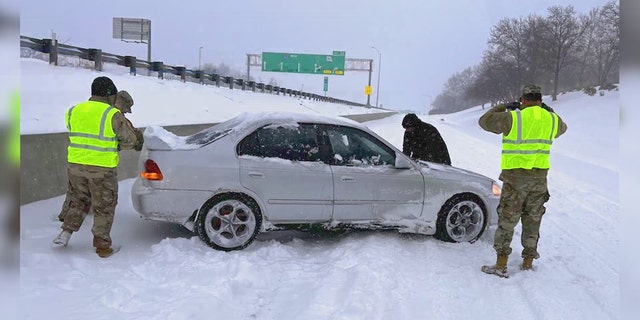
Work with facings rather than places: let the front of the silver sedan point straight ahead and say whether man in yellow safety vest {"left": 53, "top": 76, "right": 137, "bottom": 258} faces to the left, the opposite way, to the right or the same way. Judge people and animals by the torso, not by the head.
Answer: to the left

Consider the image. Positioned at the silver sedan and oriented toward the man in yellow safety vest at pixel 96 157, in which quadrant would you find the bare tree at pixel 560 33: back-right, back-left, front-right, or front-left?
back-right

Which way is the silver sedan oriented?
to the viewer's right

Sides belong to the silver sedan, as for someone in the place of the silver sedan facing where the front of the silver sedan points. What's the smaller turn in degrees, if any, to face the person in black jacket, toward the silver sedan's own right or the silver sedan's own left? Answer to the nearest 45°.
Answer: approximately 45° to the silver sedan's own left

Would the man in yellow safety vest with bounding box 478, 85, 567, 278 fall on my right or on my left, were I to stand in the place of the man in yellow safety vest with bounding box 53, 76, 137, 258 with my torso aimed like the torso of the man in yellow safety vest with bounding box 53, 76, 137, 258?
on my right

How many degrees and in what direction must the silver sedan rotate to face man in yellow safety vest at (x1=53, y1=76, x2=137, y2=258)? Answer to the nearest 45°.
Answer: approximately 180°

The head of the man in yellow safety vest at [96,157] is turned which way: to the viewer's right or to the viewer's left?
to the viewer's right

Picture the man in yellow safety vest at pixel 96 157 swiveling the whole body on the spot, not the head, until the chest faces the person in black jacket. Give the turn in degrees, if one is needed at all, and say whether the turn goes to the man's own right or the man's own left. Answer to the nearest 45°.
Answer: approximately 45° to the man's own right

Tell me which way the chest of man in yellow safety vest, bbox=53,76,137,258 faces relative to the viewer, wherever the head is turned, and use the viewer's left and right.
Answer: facing away from the viewer and to the right of the viewer
